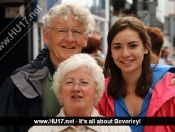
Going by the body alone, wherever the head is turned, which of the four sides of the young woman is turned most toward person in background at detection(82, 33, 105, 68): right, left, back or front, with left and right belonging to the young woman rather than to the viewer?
back

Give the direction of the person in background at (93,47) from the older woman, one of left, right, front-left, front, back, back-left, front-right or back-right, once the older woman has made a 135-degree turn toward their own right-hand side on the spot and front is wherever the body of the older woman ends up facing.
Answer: front-right

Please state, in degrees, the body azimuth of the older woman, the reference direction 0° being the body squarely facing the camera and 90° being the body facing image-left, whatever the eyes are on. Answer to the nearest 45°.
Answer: approximately 0°

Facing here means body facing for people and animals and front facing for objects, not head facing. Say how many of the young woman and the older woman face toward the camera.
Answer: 2
